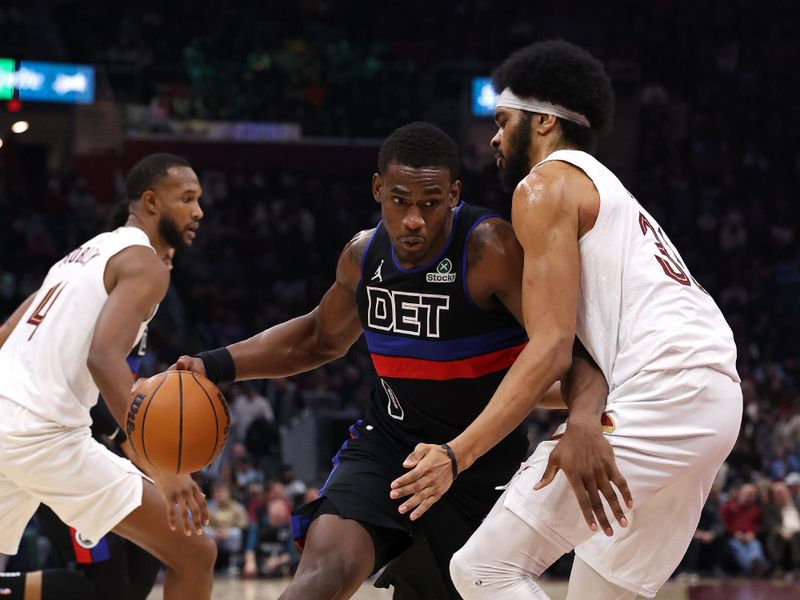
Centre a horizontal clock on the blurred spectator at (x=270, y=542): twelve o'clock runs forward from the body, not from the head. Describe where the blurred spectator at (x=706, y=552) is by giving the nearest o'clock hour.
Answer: the blurred spectator at (x=706, y=552) is roughly at 9 o'clock from the blurred spectator at (x=270, y=542).

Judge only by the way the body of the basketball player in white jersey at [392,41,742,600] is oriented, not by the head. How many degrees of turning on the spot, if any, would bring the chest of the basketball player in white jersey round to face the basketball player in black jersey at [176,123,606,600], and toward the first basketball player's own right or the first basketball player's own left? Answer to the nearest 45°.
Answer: approximately 45° to the first basketball player's own right

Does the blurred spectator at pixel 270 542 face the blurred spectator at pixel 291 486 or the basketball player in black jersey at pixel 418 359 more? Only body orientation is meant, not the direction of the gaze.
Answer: the basketball player in black jersey

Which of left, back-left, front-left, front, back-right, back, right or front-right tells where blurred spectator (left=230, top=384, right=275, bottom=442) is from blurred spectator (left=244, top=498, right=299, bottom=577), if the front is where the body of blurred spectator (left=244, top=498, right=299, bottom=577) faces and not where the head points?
back

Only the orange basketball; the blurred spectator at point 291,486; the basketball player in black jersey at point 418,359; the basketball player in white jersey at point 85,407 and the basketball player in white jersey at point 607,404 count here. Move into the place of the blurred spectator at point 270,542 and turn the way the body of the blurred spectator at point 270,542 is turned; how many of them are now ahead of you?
4

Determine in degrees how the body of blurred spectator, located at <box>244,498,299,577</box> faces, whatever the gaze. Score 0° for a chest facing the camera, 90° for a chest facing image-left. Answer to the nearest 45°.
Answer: approximately 0°

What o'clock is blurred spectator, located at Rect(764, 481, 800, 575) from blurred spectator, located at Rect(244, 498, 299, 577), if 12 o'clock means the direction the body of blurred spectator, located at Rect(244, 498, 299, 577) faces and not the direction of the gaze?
blurred spectator, located at Rect(764, 481, 800, 575) is roughly at 9 o'clock from blurred spectator, located at Rect(244, 498, 299, 577).

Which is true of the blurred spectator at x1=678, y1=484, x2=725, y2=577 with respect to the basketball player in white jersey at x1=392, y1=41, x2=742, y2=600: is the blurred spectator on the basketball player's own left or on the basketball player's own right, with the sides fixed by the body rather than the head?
on the basketball player's own right

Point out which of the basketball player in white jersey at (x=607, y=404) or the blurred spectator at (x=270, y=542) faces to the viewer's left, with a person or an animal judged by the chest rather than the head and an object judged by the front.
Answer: the basketball player in white jersey

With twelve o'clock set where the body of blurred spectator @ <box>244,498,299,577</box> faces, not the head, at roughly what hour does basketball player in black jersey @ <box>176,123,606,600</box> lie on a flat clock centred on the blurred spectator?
The basketball player in black jersey is roughly at 12 o'clock from the blurred spectator.

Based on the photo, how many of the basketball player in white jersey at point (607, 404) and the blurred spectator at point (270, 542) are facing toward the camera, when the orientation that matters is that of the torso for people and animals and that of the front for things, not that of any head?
1

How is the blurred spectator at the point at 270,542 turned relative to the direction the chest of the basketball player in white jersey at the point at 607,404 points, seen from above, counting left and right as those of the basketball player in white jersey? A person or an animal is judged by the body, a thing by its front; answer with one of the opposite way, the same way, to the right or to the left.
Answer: to the left

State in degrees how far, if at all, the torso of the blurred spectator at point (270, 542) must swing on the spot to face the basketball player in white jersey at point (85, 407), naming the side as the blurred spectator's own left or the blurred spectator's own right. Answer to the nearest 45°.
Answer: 0° — they already face them

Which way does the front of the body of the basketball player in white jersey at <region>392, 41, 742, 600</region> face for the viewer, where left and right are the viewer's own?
facing to the left of the viewer

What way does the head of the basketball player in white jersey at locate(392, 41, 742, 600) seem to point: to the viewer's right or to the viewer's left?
to the viewer's left
